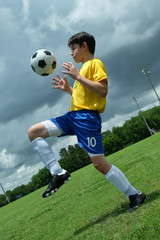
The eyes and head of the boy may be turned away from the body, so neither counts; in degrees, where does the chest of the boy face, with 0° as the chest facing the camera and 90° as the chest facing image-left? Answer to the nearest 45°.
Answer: approximately 90°

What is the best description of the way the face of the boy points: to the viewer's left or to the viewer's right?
to the viewer's left
